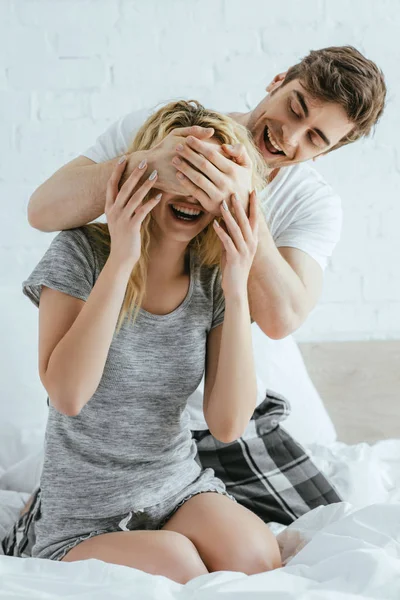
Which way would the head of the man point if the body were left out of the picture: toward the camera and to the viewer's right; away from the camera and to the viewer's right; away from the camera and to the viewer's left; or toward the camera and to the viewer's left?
toward the camera and to the viewer's left

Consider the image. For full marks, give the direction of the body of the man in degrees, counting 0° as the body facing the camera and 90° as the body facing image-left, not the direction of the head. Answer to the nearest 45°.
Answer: approximately 0°

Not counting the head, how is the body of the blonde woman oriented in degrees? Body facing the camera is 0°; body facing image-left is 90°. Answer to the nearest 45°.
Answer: approximately 315°

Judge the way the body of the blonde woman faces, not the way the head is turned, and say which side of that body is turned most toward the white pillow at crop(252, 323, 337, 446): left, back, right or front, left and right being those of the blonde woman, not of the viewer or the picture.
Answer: left

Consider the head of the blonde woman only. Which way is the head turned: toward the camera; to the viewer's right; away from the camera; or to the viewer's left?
toward the camera
